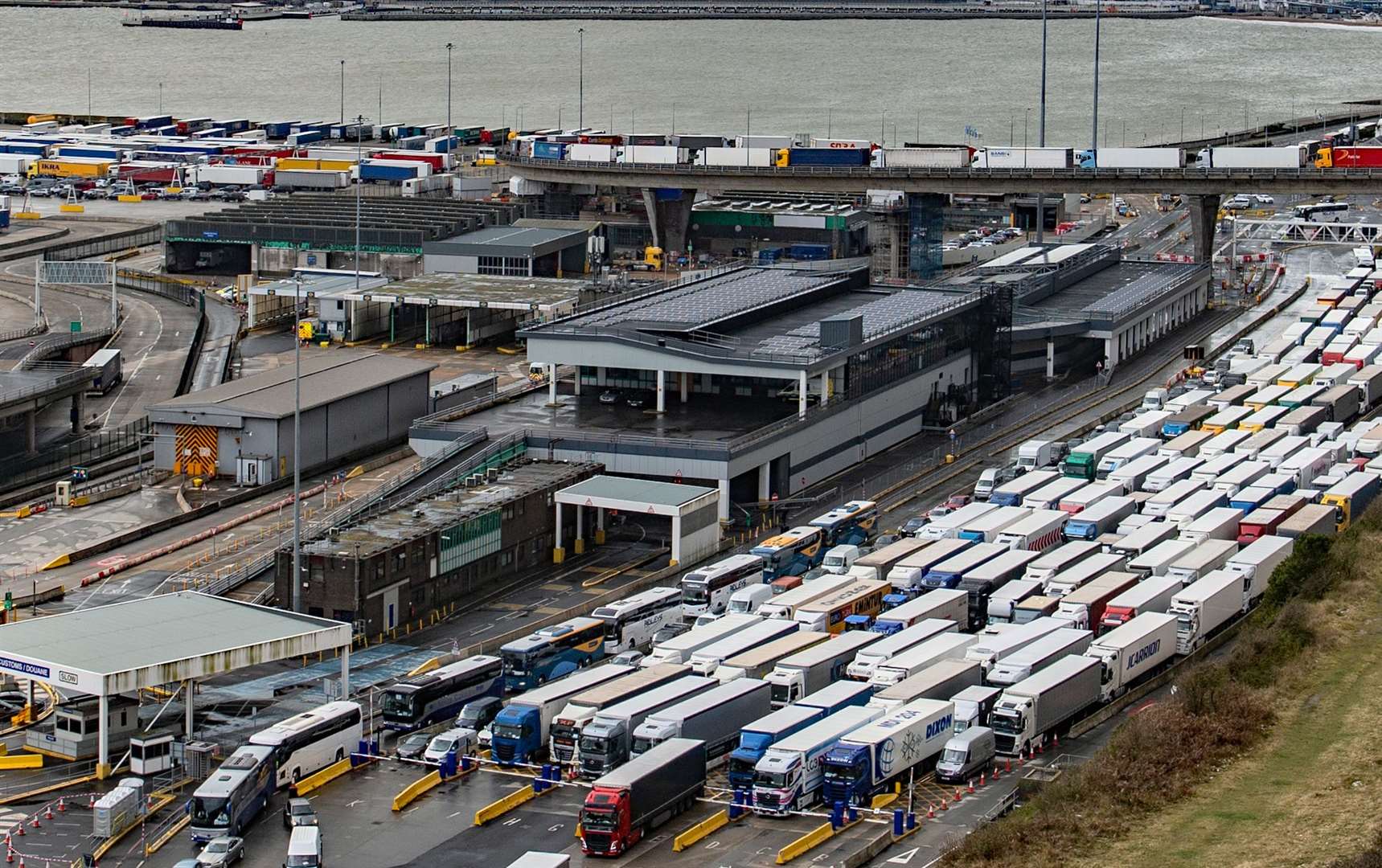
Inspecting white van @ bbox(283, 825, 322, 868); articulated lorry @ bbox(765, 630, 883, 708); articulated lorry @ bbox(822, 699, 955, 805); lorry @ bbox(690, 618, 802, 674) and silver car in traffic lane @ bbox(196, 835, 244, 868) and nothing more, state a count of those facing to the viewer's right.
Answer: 0

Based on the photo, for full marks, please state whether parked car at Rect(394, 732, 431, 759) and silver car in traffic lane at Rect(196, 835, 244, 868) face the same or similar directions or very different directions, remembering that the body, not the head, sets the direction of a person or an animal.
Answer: same or similar directions

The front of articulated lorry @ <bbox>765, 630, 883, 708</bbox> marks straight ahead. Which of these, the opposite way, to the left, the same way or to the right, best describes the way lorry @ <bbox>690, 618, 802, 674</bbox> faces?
the same way

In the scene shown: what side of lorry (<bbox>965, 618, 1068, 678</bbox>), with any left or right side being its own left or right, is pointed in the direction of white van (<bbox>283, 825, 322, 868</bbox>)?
front

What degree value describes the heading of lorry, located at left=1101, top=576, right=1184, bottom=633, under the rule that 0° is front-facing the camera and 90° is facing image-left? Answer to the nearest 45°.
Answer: approximately 45°

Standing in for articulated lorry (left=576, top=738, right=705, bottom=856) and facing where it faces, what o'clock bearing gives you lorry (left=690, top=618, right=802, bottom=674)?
The lorry is roughly at 5 o'clock from the articulated lorry.

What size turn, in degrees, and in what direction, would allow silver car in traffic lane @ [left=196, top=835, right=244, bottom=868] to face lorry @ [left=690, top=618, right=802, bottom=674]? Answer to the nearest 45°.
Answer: approximately 180°

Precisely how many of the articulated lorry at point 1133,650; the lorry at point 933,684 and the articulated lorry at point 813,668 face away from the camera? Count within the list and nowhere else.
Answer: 0

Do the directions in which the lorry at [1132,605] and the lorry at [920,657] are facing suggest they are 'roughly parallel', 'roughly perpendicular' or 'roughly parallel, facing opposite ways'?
roughly parallel

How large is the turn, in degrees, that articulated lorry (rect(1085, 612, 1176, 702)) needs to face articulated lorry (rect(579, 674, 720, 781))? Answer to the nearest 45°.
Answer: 0° — it already faces it

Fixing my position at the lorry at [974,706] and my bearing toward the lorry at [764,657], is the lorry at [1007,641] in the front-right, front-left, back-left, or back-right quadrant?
front-right

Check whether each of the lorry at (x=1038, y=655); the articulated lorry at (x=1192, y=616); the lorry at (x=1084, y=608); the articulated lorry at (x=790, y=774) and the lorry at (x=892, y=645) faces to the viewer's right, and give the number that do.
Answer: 0

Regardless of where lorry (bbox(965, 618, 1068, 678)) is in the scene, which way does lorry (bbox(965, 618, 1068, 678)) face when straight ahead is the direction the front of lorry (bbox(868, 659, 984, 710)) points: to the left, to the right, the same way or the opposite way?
the same way

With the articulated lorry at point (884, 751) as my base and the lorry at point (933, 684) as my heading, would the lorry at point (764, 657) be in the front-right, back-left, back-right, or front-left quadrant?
front-left

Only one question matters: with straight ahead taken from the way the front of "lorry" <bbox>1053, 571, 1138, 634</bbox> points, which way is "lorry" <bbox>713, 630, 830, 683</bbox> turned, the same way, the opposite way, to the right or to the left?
the same way

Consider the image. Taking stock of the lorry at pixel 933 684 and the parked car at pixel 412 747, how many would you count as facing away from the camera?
0

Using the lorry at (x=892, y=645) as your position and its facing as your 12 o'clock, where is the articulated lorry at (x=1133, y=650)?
The articulated lorry is roughly at 7 o'clock from the lorry.

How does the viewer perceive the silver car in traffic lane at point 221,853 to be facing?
facing the viewer and to the left of the viewer
